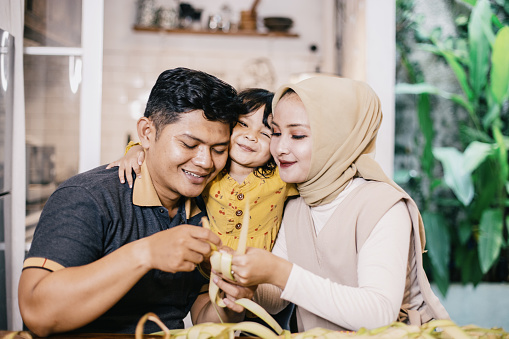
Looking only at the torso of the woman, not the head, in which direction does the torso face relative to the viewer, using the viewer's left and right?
facing the viewer and to the left of the viewer

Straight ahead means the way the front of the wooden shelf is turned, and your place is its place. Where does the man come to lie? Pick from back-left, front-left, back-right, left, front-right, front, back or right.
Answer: front

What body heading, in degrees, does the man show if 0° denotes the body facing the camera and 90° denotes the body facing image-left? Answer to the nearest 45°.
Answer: approximately 315°

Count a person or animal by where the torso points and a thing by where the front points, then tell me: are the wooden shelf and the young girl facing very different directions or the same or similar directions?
same or similar directions

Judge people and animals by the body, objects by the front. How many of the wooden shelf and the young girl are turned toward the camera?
2

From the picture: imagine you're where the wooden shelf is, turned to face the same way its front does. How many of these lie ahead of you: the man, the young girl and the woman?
3

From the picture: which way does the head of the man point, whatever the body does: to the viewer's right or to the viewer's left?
to the viewer's right

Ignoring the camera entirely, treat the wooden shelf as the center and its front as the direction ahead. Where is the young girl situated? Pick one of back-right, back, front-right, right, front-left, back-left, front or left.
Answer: front

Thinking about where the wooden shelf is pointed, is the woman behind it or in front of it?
in front

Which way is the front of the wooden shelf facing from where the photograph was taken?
facing the viewer
